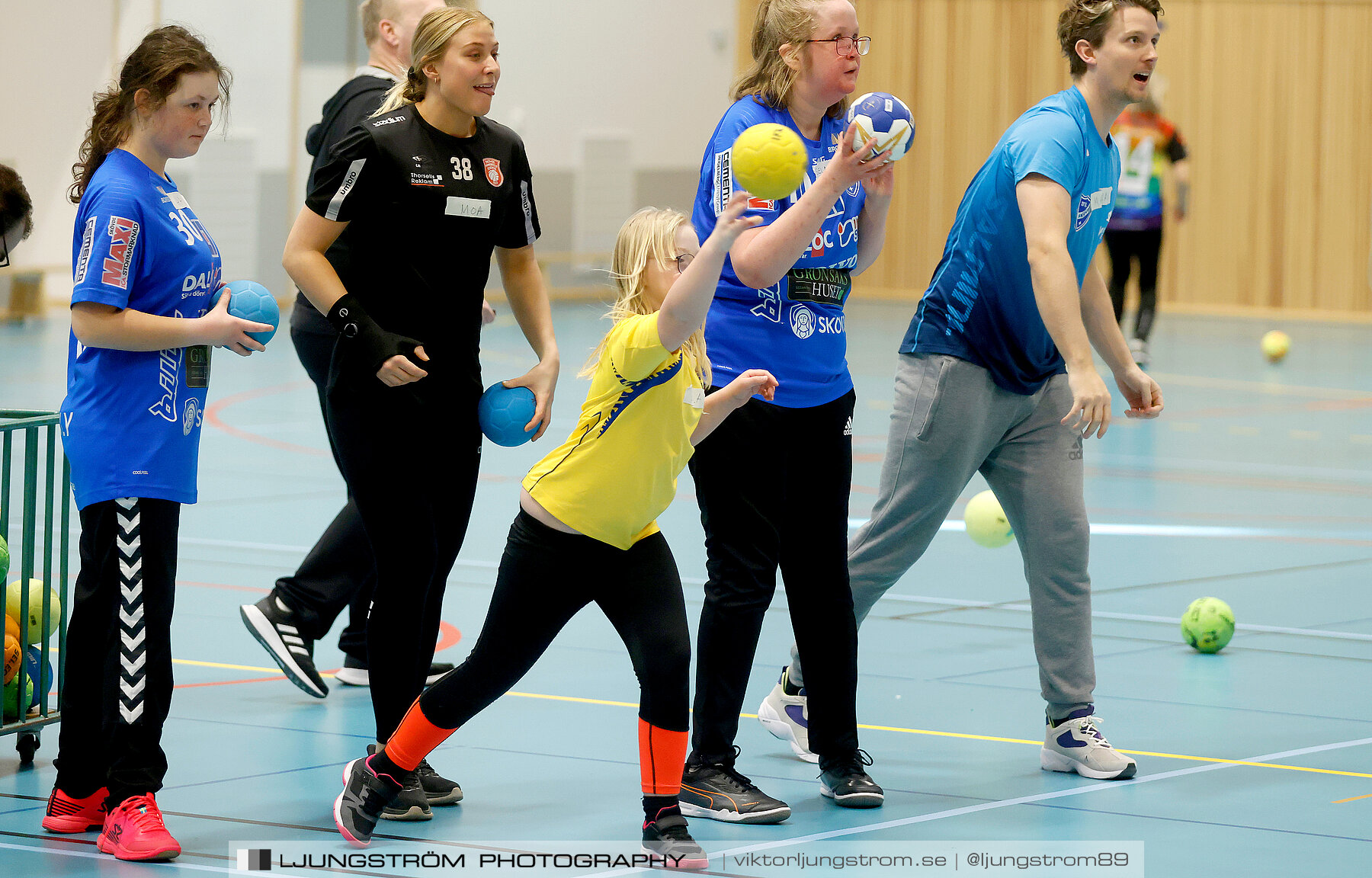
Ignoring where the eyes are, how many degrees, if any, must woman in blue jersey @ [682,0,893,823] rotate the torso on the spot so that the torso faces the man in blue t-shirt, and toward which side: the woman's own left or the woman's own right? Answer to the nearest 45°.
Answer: approximately 90° to the woman's own left

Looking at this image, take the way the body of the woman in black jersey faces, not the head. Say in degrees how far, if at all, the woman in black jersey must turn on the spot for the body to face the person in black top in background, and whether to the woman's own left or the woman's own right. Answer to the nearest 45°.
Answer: approximately 135° to the woman's own left

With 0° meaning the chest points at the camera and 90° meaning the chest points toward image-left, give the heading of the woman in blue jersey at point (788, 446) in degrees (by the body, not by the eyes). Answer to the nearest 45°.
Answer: approximately 315°

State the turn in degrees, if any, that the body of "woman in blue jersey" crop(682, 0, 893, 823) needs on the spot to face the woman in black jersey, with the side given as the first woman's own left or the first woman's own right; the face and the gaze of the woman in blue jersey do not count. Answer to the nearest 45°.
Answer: approximately 135° to the first woman's own right

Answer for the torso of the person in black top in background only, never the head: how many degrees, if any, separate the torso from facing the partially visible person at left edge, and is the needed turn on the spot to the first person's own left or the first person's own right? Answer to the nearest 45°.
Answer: approximately 135° to the first person's own right

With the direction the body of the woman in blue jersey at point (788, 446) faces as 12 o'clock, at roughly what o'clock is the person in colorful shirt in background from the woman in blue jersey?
The person in colorful shirt in background is roughly at 8 o'clock from the woman in blue jersey.

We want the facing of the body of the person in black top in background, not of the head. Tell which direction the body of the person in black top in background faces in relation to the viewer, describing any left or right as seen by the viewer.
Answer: facing to the right of the viewer

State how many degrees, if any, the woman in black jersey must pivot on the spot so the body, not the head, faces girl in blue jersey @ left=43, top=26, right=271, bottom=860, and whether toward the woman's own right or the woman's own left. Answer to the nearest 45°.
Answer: approximately 135° to the woman's own right

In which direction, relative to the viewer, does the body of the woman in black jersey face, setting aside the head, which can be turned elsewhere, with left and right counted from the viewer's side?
facing the viewer and to the right of the viewer

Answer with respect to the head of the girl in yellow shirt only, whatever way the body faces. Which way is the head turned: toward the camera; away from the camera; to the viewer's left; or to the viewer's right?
to the viewer's right

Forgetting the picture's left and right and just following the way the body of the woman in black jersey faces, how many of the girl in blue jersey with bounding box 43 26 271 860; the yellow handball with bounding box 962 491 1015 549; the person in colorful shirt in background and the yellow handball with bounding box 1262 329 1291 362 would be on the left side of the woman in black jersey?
3

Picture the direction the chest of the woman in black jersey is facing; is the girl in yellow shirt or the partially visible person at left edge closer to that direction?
the girl in yellow shirt

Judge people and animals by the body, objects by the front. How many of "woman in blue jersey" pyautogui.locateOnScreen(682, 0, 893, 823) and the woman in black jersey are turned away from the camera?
0

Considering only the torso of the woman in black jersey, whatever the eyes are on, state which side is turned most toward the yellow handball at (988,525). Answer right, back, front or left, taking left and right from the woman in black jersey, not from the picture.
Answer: left

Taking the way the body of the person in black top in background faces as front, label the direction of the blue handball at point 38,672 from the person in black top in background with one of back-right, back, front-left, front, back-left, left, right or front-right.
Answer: back-right

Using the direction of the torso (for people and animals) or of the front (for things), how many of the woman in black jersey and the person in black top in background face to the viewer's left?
0

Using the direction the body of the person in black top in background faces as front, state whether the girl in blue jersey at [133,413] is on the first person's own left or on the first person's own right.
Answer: on the first person's own right
